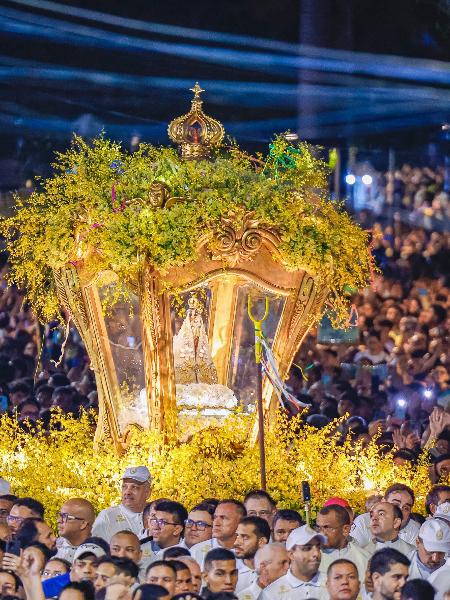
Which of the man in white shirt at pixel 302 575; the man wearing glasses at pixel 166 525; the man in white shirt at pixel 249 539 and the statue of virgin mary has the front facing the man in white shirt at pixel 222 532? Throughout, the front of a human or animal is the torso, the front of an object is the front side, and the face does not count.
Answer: the statue of virgin mary

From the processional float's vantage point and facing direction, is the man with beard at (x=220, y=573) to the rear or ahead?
ahead

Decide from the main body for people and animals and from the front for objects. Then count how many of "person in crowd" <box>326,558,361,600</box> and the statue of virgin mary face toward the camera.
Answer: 2

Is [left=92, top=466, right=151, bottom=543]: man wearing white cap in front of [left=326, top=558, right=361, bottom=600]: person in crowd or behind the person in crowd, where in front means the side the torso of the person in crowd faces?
behind

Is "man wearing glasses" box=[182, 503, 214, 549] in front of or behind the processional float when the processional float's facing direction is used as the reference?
in front
